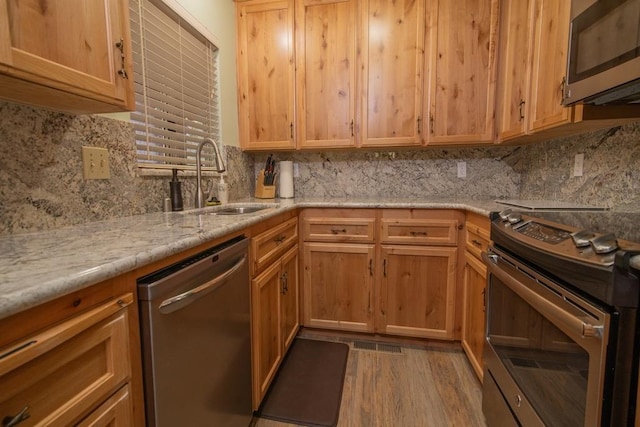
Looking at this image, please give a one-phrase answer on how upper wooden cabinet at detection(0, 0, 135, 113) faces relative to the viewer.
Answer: facing the viewer and to the right of the viewer

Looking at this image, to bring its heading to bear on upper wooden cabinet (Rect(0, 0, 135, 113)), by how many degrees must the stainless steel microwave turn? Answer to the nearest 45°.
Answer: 0° — it already faces it

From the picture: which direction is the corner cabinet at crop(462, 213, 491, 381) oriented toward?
to the viewer's left

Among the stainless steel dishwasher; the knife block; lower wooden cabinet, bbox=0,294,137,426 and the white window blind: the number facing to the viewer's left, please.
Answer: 0

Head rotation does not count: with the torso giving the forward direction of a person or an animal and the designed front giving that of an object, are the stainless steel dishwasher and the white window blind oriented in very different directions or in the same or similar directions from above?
same or similar directions

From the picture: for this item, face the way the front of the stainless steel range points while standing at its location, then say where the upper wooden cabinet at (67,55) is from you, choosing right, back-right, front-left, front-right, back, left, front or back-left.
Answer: front

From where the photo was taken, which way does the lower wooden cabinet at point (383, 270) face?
toward the camera

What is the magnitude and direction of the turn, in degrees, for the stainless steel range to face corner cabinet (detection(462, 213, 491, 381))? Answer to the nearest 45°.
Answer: approximately 90° to its right

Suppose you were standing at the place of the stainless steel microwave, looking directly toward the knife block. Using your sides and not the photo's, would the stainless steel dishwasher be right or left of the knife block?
left

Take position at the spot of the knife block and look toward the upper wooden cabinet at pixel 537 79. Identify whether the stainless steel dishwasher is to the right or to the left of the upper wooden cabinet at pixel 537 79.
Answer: right

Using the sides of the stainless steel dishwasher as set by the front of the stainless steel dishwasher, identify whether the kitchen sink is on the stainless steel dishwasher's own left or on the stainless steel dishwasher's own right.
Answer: on the stainless steel dishwasher's own left

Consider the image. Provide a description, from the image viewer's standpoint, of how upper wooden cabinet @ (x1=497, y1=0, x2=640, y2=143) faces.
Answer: facing the viewer and to the left of the viewer

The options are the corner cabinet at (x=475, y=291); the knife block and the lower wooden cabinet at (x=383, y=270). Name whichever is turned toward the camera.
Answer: the lower wooden cabinet

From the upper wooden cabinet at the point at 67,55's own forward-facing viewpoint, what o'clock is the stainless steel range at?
The stainless steel range is roughly at 12 o'clock from the upper wooden cabinet.

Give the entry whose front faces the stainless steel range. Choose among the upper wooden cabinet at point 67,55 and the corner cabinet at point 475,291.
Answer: the upper wooden cabinet

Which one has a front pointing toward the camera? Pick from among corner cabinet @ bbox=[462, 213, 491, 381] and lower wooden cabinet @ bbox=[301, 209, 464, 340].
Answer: the lower wooden cabinet

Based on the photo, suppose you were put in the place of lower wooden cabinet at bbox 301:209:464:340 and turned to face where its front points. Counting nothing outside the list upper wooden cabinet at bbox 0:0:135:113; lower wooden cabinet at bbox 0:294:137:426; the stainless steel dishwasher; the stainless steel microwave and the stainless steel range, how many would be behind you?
0

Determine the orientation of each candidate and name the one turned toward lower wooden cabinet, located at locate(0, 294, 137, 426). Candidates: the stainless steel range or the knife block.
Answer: the stainless steel range
